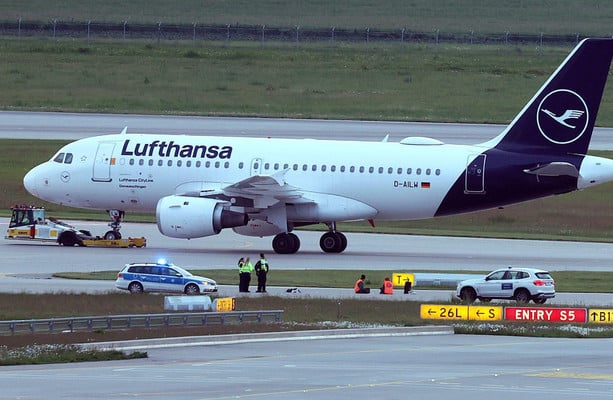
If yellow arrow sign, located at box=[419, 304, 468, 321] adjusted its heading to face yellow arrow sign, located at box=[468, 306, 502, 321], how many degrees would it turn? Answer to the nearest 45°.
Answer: approximately 90° to its left

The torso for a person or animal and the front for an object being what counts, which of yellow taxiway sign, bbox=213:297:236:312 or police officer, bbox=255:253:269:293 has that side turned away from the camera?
the police officer

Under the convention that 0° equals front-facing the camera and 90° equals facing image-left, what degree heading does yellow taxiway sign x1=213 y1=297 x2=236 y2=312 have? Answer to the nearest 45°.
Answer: approximately 0°

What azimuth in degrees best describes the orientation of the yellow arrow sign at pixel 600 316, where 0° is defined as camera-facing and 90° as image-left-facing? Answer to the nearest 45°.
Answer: approximately 0°

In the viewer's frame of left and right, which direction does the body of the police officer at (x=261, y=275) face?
facing away from the viewer

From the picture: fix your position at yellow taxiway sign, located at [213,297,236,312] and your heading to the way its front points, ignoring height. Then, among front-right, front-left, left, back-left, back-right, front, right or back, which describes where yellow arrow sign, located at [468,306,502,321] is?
left

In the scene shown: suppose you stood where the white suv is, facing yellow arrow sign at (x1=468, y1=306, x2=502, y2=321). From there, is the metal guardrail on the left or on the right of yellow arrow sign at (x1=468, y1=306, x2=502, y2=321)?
right

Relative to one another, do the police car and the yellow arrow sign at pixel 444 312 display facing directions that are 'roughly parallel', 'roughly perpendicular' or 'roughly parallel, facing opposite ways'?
roughly perpendicular
